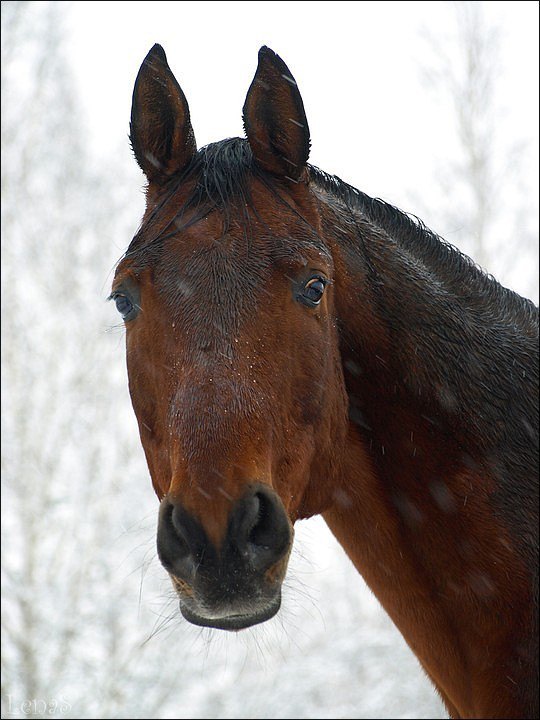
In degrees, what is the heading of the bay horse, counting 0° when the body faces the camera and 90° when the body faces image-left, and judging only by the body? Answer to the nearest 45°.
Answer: approximately 45°
